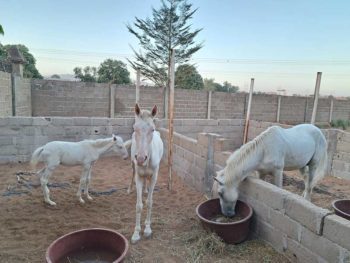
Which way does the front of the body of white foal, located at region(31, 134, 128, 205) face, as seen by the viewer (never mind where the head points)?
to the viewer's right

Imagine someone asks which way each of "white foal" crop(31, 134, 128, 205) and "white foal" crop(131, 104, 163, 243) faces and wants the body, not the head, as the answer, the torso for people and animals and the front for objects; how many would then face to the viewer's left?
0

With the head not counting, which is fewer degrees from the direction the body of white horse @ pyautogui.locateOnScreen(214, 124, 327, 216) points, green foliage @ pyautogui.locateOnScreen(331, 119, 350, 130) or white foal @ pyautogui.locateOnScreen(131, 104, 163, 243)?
the white foal

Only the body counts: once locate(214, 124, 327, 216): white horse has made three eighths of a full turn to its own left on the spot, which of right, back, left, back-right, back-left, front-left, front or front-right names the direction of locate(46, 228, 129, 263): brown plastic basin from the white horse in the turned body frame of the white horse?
right

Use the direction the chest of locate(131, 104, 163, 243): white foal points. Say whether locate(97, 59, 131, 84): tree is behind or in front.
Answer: behind

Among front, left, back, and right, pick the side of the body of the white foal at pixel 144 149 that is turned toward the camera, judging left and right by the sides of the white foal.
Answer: front

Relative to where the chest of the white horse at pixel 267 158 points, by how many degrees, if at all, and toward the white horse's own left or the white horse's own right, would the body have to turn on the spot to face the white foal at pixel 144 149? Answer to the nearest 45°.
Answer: approximately 45° to the white horse's own left

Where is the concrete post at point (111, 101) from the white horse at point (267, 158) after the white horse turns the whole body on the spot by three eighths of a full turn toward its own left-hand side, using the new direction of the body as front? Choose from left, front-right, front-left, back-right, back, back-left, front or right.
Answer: back

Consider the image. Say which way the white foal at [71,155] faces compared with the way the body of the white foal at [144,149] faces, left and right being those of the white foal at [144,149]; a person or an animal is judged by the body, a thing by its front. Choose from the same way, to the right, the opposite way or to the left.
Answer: to the left

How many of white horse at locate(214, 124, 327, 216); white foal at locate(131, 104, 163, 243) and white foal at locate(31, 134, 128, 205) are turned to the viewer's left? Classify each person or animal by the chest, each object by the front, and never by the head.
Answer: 1

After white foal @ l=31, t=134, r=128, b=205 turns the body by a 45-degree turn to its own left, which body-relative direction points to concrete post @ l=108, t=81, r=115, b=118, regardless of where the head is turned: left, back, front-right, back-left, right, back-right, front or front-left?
front-left

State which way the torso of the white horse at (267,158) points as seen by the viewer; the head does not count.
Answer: to the viewer's left

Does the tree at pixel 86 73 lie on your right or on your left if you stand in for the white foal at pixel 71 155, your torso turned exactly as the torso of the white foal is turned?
on your left

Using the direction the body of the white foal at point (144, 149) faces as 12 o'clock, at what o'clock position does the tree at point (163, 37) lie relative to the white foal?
The tree is roughly at 6 o'clock from the white foal.

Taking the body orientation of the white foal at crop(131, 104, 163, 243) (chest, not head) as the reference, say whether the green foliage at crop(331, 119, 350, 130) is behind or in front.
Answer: behind

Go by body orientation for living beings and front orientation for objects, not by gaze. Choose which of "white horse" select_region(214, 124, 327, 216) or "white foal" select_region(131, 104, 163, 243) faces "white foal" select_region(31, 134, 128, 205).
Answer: the white horse
